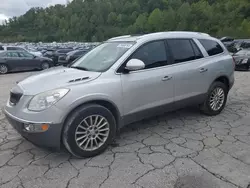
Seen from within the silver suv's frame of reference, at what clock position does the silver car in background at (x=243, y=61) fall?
The silver car in background is roughly at 6 o'clock from the silver suv.

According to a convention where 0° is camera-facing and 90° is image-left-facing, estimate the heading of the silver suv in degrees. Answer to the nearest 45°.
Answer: approximately 45°

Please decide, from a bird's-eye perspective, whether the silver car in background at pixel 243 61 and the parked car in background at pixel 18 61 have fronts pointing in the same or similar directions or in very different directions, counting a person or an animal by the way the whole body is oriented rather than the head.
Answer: very different directions

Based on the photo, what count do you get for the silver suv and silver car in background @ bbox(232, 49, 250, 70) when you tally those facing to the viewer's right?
0

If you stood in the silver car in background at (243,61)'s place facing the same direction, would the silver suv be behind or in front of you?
in front

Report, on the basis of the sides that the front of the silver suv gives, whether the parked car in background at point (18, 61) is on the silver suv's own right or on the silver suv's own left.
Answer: on the silver suv's own right

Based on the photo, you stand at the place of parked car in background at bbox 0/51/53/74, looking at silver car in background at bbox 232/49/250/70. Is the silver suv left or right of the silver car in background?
right

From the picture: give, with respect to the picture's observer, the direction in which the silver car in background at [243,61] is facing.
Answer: facing the viewer and to the left of the viewer
